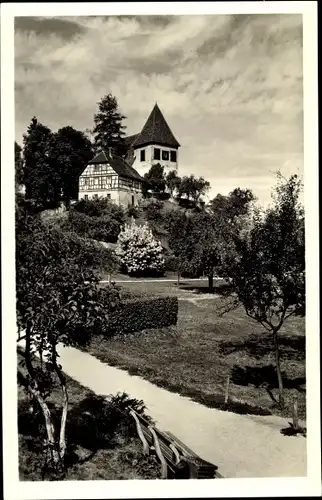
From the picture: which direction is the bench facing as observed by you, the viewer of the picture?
facing away from the viewer and to the right of the viewer
